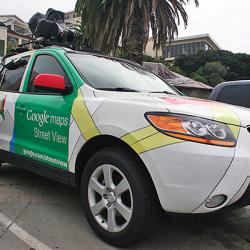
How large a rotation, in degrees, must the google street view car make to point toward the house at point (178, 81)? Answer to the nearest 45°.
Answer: approximately 135° to its left

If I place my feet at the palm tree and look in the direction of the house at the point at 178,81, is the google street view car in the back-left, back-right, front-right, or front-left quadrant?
back-right

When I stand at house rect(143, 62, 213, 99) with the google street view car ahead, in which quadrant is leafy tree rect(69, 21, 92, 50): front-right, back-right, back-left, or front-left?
front-right

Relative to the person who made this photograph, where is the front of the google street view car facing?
facing the viewer and to the right of the viewer

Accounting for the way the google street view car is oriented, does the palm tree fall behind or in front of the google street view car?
behind

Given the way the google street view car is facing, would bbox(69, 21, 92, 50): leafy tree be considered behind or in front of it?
behind

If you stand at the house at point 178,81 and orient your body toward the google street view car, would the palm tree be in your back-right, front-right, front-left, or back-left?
front-right
